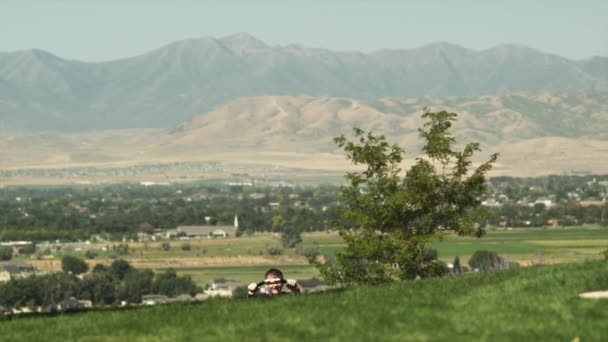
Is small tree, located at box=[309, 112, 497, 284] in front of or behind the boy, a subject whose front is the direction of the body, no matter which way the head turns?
behind

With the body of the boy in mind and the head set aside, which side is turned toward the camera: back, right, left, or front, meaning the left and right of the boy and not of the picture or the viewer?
front
